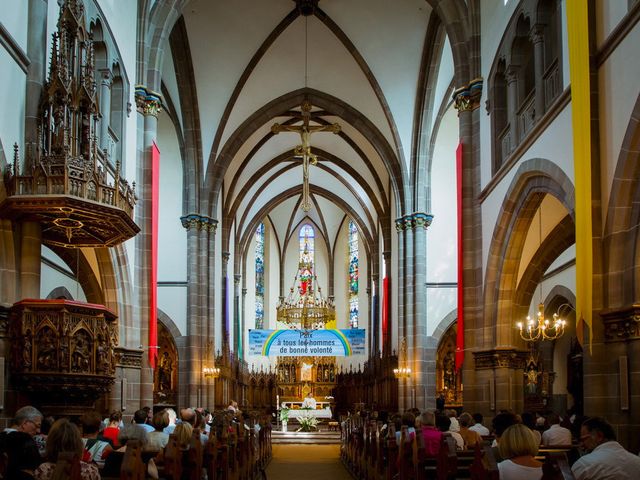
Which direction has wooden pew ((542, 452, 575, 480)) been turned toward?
away from the camera

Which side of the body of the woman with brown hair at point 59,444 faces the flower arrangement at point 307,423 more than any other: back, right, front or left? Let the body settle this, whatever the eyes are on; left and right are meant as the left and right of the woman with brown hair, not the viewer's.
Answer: front

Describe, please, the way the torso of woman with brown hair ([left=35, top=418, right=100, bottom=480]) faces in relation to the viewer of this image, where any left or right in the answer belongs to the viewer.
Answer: facing away from the viewer

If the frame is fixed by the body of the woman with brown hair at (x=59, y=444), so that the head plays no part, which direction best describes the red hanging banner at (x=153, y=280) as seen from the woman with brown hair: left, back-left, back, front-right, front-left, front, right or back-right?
front

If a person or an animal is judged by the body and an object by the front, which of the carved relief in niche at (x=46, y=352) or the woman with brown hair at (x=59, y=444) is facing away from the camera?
the woman with brown hair

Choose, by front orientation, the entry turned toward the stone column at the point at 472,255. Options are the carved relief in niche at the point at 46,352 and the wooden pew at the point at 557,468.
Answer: the wooden pew

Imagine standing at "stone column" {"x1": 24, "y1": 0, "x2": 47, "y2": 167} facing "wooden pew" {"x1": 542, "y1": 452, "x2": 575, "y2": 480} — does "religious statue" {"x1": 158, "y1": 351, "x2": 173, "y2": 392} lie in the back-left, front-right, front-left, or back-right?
back-left

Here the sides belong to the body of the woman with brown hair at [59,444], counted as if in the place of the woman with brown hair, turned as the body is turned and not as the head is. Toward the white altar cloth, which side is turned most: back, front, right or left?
front

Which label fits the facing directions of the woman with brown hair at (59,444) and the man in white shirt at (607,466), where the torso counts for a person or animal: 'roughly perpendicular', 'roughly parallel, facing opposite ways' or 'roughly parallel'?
roughly parallel

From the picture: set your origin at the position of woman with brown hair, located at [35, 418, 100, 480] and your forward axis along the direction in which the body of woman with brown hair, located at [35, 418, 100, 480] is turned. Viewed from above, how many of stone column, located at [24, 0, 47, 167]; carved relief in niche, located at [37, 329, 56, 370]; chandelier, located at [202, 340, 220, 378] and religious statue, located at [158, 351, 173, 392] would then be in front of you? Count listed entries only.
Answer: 4

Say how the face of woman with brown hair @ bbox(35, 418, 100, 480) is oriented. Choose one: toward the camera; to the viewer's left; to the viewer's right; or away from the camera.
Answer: away from the camera

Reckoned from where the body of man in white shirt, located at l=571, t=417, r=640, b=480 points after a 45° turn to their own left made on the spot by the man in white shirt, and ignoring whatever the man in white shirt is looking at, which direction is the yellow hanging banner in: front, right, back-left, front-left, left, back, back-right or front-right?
right

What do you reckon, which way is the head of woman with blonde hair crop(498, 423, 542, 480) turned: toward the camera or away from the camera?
away from the camera

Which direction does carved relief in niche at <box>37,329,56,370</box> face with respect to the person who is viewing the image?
facing the viewer
